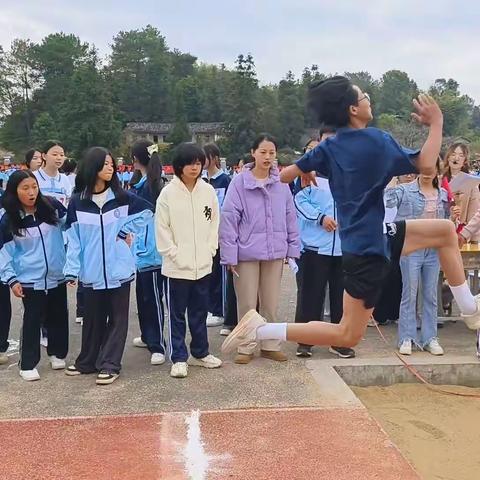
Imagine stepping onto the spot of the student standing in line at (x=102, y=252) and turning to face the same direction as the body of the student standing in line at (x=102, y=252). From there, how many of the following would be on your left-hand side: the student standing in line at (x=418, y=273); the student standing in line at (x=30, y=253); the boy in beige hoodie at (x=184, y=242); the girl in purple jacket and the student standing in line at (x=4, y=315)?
3

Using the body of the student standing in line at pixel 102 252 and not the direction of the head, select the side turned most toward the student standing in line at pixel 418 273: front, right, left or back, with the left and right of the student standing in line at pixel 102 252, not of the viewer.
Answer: left

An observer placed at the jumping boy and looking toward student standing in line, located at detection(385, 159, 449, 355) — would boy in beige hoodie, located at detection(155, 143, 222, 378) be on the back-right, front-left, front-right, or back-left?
front-left

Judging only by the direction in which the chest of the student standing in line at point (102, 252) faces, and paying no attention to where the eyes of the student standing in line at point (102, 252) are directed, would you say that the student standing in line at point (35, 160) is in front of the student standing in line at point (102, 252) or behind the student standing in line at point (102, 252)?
behind

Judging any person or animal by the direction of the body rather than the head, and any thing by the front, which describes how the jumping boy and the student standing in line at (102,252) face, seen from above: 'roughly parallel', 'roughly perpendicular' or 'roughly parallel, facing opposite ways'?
roughly perpendicular

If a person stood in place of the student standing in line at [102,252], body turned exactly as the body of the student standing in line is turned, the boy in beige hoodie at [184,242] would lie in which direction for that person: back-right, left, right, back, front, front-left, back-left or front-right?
left

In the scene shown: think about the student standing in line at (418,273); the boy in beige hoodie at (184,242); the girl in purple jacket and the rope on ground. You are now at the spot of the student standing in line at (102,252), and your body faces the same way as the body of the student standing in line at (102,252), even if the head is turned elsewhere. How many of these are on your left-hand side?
4

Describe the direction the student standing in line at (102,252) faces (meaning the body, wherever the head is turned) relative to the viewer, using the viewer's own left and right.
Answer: facing the viewer

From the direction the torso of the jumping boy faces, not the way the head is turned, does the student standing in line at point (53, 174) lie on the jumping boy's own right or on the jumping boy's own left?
on the jumping boy's own left

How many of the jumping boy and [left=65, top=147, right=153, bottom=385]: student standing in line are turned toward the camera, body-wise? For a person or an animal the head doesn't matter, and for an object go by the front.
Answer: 1

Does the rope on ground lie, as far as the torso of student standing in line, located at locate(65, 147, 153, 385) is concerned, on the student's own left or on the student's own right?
on the student's own left

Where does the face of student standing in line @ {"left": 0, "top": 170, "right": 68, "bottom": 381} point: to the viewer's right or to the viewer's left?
to the viewer's right

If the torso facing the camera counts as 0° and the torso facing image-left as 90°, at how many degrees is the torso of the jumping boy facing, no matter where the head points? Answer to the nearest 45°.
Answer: approximately 225°

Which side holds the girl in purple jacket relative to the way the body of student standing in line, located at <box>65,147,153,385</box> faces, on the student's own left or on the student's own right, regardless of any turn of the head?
on the student's own left

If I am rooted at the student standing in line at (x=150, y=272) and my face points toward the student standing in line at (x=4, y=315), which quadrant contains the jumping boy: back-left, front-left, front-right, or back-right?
back-left
